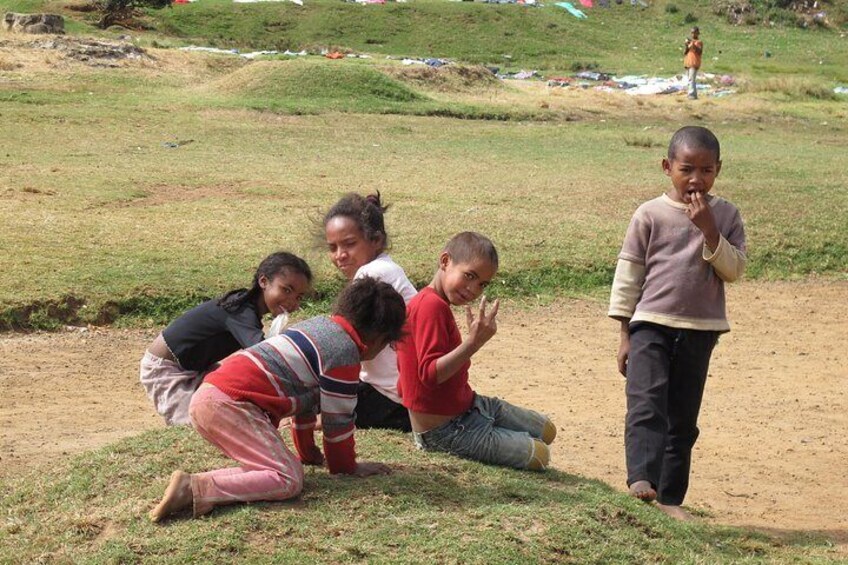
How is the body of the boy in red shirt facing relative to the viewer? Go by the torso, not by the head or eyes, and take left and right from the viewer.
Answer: facing to the right of the viewer

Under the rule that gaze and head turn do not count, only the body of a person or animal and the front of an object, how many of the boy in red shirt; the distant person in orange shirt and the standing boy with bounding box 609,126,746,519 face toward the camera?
2

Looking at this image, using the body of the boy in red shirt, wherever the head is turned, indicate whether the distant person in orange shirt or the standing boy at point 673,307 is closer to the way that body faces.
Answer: the standing boy

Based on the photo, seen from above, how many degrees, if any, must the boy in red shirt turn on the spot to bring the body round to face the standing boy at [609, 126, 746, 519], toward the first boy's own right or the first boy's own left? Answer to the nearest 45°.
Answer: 0° — they already face them

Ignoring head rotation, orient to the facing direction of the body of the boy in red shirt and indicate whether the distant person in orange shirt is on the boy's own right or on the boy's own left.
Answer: on the boy's own left

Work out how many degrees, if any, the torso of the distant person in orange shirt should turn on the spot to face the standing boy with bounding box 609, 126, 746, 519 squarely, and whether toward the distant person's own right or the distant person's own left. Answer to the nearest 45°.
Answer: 0° — they already face them

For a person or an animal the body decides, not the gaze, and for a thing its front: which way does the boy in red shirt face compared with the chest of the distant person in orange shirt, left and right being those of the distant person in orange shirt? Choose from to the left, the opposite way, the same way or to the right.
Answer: to the left
